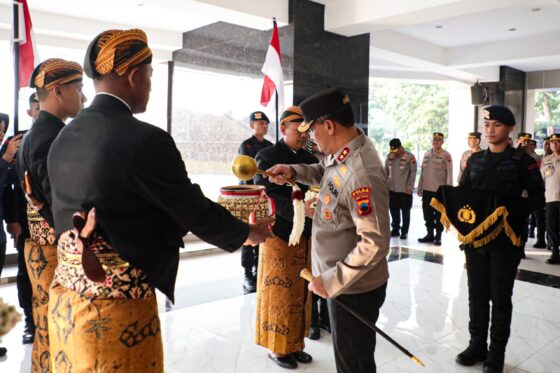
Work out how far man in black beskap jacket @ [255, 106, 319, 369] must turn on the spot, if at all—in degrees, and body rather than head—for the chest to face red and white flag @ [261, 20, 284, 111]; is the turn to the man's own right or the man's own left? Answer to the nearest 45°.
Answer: approximately 135° to the man's own left

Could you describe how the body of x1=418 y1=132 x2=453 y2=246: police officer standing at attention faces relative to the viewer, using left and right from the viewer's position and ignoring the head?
facing the viewer and to the left of the viewer

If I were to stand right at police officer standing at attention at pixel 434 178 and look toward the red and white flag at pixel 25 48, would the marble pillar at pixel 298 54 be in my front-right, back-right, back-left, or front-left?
front-right

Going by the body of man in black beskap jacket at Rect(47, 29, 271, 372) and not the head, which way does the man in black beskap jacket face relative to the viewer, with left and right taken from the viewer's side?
facing away from the viewer and to the right of the viewer

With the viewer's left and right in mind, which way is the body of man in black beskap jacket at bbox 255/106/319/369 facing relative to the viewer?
facing the viewer and to the right of the viewer

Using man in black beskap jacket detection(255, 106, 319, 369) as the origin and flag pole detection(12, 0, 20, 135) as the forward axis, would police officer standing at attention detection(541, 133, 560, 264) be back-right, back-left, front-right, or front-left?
back-right

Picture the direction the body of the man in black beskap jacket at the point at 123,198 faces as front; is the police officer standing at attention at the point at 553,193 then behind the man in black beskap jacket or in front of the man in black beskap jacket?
in front

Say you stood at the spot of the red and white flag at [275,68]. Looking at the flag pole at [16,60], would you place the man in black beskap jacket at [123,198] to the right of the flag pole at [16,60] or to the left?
left

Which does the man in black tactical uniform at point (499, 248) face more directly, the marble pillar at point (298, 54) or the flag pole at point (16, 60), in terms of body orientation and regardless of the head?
the flag pole

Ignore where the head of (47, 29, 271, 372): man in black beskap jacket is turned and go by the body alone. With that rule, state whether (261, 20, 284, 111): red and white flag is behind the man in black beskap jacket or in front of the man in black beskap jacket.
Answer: in front

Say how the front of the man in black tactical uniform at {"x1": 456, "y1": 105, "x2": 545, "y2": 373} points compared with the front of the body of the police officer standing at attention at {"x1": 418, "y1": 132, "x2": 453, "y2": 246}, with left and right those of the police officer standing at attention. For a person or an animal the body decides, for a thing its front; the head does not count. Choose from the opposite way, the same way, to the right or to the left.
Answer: the same way

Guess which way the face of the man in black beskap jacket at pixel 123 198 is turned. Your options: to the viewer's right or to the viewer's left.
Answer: to the viewer's right

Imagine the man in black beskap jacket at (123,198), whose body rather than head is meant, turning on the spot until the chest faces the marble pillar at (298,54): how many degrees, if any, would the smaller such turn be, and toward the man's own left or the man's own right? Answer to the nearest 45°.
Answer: approximately 45° to the man's own left

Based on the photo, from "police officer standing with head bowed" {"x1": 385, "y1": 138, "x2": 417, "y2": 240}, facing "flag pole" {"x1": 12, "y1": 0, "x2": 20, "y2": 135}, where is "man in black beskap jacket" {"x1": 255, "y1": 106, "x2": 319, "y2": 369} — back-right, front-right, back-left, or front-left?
front-left

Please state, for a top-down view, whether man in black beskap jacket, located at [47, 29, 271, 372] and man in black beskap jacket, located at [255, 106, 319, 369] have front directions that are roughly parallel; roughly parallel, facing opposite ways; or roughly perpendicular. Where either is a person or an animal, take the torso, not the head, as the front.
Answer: roughly perpendicular

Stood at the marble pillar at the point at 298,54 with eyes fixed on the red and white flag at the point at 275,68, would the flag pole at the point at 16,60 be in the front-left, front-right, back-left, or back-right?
front-right

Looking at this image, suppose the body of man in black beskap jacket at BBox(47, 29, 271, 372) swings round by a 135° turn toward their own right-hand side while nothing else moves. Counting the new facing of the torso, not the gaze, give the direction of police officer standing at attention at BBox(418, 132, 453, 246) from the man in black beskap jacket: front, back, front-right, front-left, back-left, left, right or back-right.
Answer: back-left
